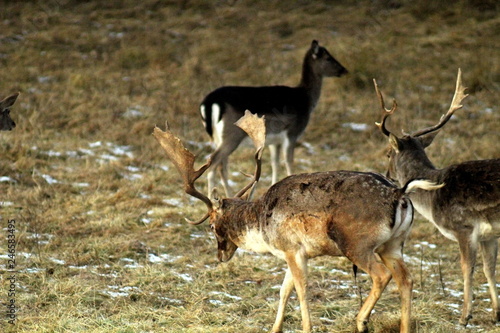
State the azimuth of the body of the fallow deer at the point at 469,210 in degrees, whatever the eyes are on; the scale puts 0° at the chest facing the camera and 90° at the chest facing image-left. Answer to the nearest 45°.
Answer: approximately 90°

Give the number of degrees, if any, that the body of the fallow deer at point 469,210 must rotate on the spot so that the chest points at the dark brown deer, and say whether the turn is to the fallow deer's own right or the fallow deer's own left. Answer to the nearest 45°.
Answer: approximately 45° to the fallow deer's own right

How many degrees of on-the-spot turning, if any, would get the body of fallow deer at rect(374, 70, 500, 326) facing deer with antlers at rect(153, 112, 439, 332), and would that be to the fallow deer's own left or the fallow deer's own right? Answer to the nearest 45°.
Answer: approximately 45° to the fallow deer's own left
